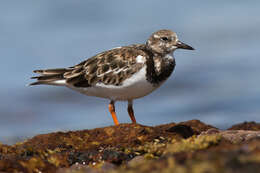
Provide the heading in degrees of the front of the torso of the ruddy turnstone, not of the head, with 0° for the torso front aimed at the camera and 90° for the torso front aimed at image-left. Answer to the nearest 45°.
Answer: approximately 270°
